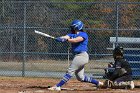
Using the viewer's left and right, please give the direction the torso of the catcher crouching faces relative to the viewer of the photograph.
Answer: facing to the left of the viewer
